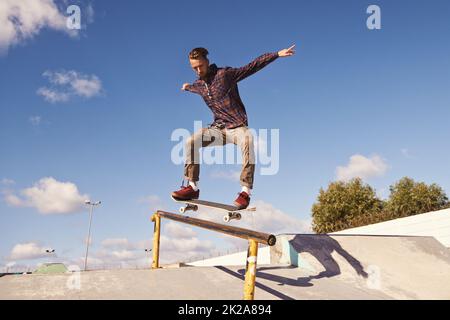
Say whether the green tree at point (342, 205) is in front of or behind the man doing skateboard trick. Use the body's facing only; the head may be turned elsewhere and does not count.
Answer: behind

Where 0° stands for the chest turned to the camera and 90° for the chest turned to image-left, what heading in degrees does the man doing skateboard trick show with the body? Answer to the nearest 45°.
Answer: approximately 45°

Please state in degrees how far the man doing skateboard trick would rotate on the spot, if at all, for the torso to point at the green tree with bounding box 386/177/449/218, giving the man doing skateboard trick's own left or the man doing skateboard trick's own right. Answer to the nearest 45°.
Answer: approximately 180°
